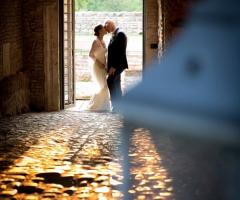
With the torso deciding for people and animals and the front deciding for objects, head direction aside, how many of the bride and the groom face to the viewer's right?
1

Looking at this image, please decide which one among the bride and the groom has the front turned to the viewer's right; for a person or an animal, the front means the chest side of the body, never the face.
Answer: the bride

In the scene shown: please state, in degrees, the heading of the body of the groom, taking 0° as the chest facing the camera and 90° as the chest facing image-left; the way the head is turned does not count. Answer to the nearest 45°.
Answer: approximately 90°

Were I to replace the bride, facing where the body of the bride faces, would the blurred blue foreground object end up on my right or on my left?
on my right

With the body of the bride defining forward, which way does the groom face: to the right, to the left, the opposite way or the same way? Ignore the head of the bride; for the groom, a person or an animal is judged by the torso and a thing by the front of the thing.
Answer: the opposite way

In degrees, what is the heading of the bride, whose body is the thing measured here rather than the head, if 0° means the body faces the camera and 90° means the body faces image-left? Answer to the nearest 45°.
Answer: approximately 270°
